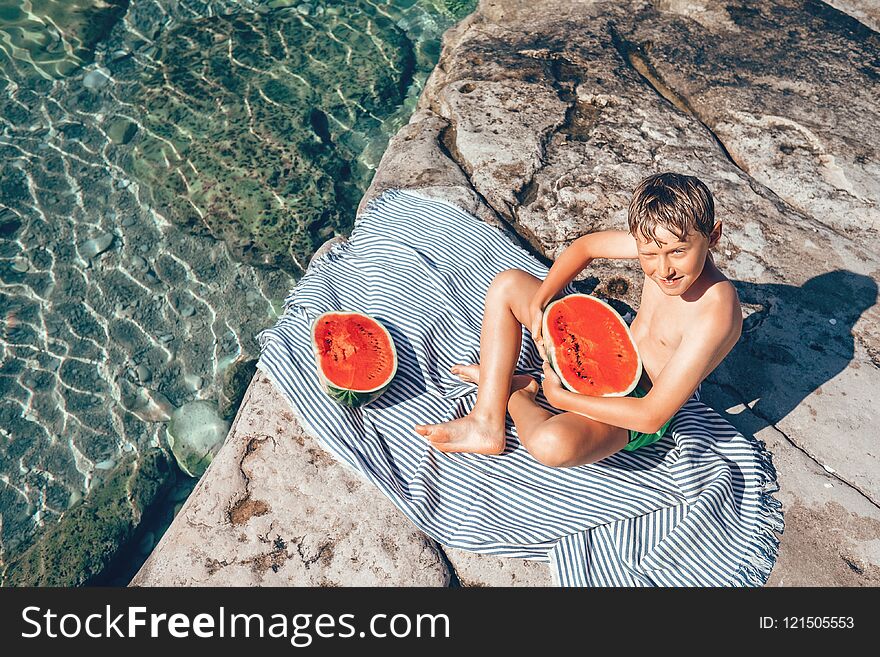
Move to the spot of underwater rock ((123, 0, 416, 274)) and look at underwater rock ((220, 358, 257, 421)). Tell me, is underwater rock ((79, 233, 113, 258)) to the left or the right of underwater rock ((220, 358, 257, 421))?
right

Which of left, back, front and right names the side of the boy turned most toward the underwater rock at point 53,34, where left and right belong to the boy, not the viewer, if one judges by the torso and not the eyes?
right

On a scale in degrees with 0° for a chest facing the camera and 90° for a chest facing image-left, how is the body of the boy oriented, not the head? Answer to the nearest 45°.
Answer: approximately 45°
